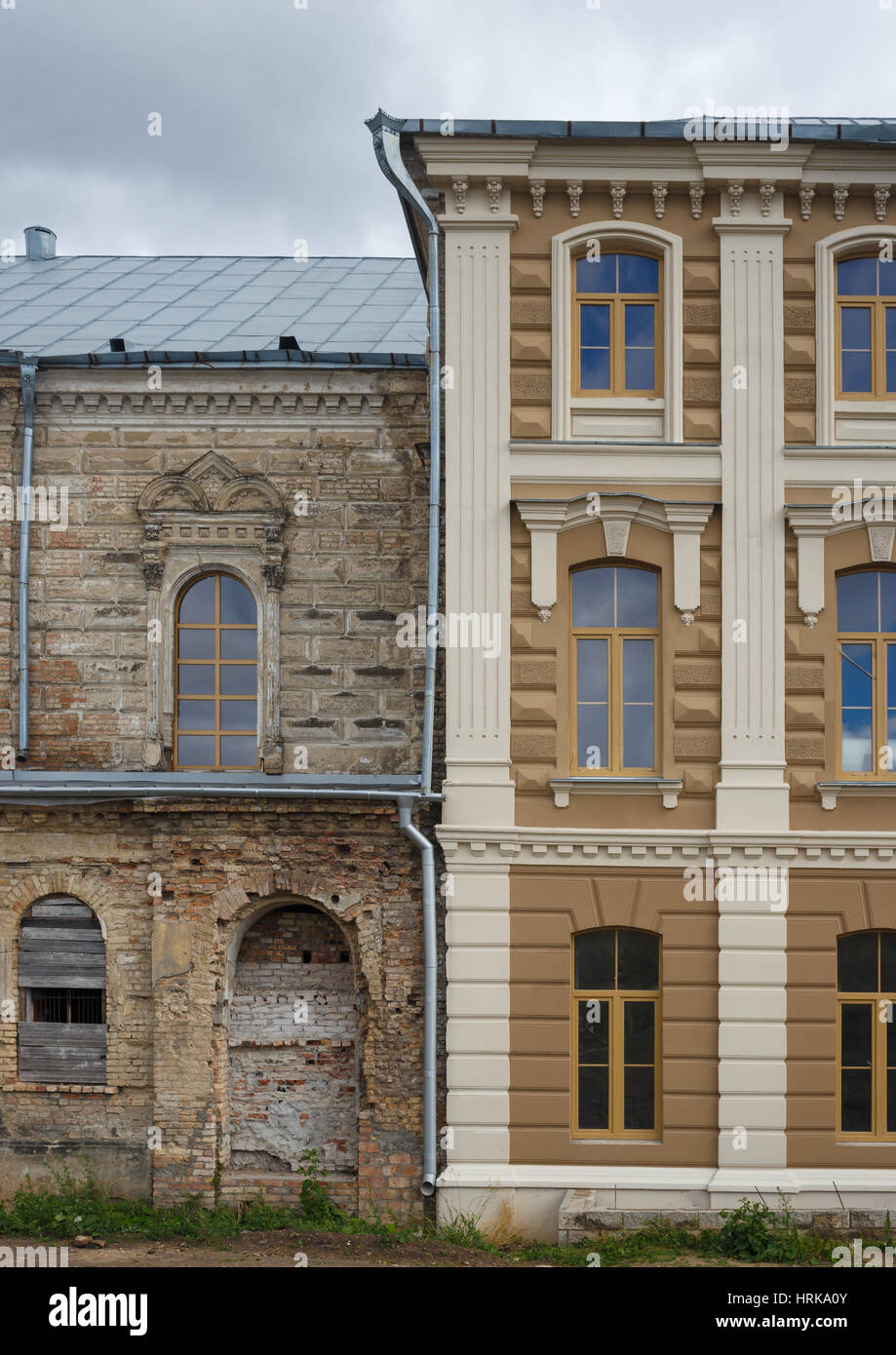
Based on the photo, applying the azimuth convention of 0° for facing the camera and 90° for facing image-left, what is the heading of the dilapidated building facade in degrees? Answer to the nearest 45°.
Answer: approximately 0°

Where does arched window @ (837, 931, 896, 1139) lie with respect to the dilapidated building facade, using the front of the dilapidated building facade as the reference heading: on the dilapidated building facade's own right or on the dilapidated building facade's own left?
on the dilapidated building facade's own left

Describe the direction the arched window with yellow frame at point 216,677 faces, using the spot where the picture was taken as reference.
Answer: facing the viewer

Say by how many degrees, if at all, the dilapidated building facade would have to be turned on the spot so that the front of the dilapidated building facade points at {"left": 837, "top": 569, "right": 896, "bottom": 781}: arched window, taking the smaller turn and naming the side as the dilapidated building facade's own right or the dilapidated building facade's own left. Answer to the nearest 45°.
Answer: approximately 90° to the dilapidated building facade's own left

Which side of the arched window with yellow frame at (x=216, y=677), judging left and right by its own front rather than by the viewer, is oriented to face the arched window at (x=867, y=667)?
left

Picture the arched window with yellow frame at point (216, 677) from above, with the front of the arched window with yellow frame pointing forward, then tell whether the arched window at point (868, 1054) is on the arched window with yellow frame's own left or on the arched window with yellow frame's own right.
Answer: on the arched window with yellow frame's own left
